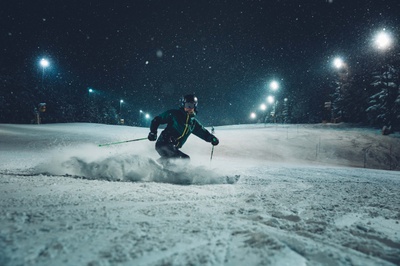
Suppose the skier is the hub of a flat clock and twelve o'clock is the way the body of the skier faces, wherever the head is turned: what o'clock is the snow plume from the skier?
The snow plume is roughly at 3 o'clock from the skier.

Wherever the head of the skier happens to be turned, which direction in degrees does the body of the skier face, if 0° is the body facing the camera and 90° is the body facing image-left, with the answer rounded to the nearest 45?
approximately 315°
